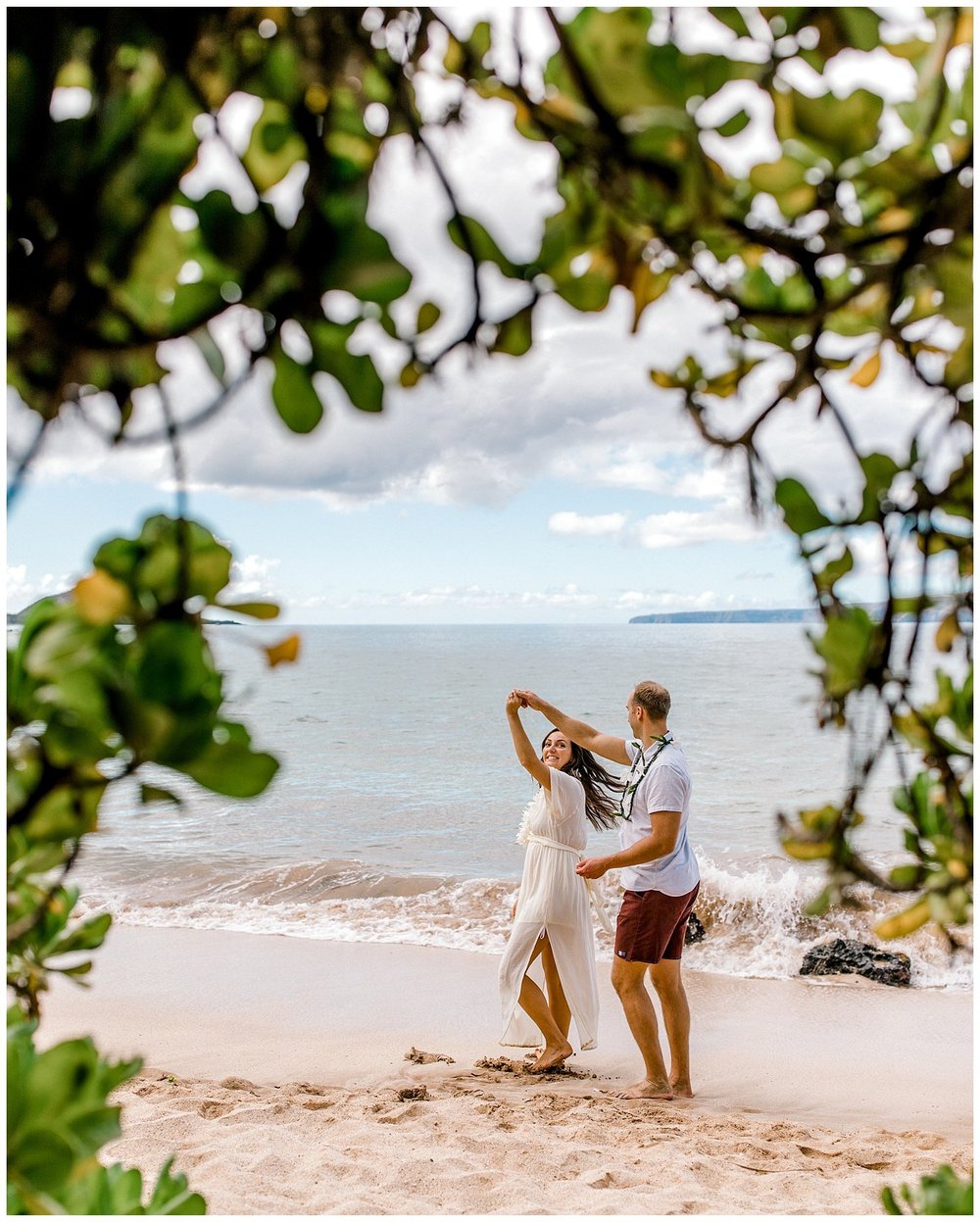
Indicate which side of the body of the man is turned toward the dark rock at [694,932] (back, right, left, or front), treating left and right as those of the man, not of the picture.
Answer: right

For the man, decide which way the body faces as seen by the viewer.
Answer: to the viewer's left

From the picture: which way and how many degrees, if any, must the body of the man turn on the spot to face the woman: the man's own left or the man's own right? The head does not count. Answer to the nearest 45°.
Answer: approximately 45° to the man's own right
